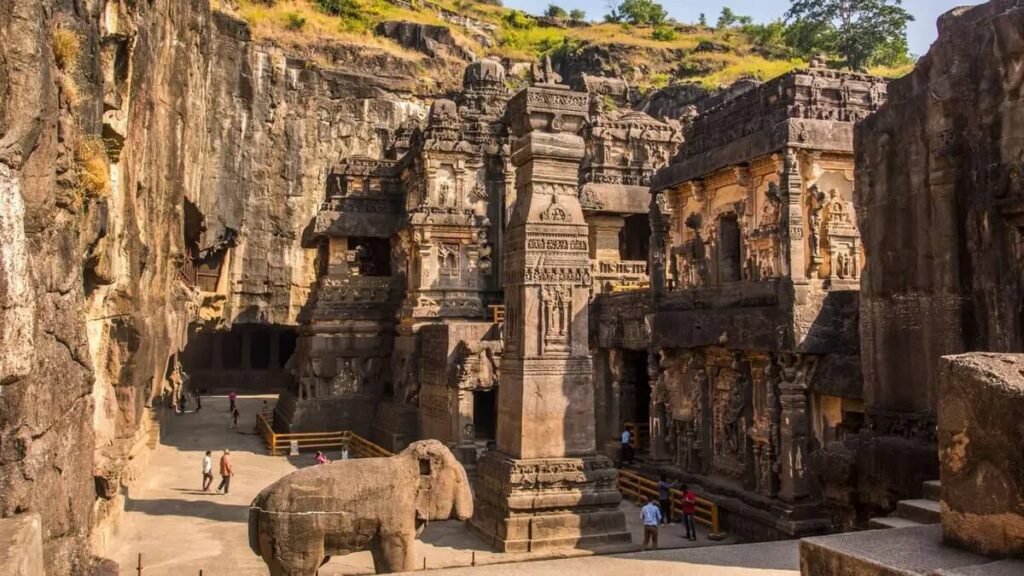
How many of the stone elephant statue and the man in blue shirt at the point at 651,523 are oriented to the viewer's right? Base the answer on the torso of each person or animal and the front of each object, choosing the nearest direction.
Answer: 1

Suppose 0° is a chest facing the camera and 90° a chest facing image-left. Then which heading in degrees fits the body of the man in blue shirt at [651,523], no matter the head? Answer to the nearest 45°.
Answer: approximately 180°

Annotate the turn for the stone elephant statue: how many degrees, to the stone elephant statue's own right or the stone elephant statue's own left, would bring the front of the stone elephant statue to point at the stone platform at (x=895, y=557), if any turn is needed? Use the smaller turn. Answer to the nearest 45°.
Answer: approximately 45° to the stone elephant statue's own right

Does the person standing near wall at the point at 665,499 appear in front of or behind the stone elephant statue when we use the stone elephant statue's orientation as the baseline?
in front

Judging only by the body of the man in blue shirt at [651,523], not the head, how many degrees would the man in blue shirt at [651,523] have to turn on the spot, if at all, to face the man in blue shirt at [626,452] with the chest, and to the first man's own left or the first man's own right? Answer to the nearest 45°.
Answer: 0° — they already face them

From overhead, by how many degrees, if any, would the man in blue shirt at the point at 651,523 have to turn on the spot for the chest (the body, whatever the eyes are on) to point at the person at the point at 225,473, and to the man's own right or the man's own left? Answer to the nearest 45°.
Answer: approximately 90° to the man's own left

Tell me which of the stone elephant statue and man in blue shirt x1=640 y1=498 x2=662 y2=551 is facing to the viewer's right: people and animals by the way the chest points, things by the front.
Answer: the stone elephant statue

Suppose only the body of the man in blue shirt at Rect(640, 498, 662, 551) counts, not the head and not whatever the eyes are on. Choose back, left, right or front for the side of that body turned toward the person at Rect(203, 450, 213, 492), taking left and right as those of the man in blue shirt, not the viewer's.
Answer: left

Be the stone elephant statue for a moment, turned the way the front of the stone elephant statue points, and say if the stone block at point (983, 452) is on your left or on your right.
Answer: on your right

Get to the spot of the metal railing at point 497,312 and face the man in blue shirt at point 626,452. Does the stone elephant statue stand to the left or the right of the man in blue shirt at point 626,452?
right

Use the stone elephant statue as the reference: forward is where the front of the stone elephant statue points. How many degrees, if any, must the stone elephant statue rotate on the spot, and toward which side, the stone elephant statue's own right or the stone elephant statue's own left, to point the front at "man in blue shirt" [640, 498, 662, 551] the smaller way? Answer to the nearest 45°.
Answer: approximately 45° to the stone elephant statue's own left

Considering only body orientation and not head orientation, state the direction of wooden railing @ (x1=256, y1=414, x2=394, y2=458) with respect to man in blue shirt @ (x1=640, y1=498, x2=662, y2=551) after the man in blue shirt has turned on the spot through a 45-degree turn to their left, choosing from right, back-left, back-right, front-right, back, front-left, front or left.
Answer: front

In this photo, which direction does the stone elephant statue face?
to the viewer's right

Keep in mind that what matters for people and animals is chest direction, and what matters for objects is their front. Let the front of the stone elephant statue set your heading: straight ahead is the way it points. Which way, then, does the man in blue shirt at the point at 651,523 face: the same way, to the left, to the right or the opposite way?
to the left

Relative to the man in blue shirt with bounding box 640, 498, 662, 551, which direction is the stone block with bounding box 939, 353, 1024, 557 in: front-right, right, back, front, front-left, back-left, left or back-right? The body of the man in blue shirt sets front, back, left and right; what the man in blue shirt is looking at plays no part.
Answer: back
